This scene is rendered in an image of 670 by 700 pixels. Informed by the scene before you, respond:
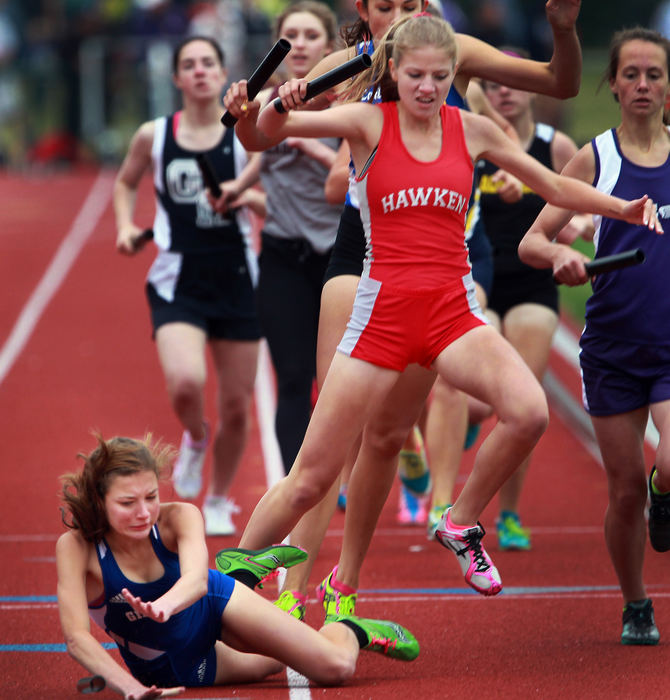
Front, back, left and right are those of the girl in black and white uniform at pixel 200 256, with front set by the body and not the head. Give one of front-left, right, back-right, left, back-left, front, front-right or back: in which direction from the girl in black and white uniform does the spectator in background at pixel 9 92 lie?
back

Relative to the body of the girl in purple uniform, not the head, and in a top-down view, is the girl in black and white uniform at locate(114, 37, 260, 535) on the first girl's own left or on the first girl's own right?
on the first girl's own right

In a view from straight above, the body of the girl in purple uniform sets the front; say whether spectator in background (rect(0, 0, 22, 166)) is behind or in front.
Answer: behind

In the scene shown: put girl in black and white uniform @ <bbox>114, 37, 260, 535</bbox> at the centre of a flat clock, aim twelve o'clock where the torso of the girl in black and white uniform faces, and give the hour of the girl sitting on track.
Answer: The girl sitting on track is roughly at 12 o'clock from the girl in black and white uniform.

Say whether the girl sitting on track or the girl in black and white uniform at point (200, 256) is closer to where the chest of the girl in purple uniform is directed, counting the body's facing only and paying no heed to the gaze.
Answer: the girl sitting on track

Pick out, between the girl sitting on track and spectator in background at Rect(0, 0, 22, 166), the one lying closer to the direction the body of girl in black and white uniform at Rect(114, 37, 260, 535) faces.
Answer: the girl sitting on track

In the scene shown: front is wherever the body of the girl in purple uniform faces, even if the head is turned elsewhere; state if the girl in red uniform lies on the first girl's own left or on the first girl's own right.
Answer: on the first girl's own right
